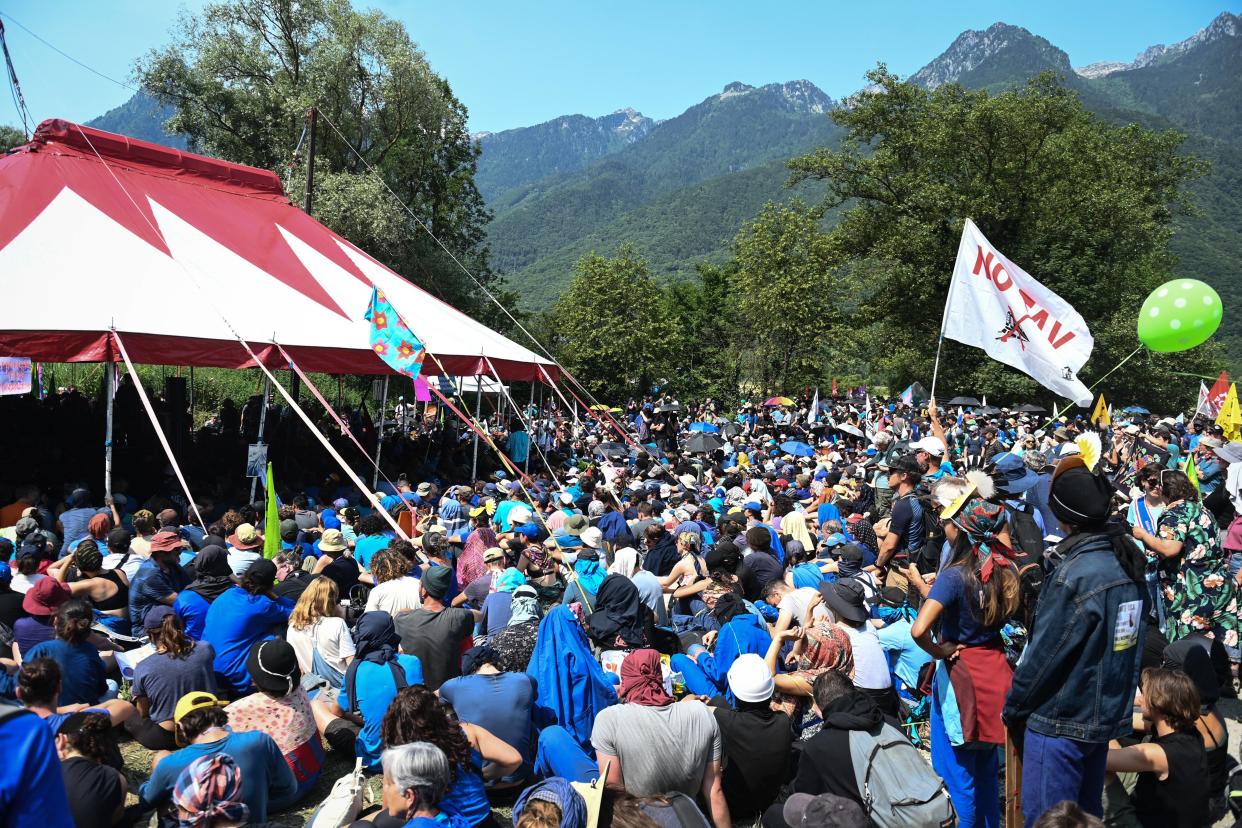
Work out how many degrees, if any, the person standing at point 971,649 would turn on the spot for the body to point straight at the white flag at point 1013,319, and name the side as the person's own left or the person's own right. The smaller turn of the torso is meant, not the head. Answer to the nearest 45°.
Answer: approximately 45° to the person's own right

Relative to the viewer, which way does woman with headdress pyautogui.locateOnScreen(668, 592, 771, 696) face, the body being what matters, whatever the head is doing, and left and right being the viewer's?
facing away from the viewer and to the left of the viewer

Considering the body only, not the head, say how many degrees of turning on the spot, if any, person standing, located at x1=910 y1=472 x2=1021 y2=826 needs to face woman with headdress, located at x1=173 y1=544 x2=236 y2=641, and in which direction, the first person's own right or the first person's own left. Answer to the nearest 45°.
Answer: approximately 45° to the first person's own left

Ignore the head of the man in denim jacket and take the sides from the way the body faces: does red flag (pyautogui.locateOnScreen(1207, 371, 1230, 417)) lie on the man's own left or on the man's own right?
on the man's own right

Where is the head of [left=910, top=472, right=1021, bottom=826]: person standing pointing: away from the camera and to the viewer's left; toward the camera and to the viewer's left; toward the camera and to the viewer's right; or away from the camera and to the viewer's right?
away from the camera and to the viewer's left

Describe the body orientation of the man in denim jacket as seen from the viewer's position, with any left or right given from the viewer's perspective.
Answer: facing away from the viewer and to the left of the viewer

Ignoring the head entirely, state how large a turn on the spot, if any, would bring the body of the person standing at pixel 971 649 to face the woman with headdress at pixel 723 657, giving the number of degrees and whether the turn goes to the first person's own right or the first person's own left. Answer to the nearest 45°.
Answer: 0° — they already face them

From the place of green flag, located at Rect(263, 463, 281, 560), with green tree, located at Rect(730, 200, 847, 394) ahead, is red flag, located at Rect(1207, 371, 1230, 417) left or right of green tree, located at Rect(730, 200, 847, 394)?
right

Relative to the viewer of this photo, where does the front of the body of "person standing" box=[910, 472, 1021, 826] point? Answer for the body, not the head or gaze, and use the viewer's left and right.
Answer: facing away from the viewer and to the left of the viewer

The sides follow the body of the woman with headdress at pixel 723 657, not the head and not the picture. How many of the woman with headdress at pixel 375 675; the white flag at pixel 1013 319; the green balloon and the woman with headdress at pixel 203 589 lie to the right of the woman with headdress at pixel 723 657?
2

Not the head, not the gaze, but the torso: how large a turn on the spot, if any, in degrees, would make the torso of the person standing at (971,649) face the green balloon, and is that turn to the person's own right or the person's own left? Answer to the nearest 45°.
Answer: approximately 45° to the person's own right
